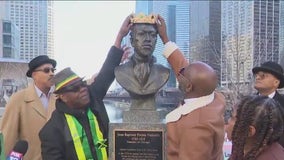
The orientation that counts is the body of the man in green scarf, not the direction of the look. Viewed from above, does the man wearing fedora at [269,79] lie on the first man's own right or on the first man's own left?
on the first man's own left

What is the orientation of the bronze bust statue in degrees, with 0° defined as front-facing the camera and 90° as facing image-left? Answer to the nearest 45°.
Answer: approximately 0°

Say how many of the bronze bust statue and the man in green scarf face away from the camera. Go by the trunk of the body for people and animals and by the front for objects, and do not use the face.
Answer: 0

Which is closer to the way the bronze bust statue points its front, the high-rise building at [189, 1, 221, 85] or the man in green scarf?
the man in green scarf

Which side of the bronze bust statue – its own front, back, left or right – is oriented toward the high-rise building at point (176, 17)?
back

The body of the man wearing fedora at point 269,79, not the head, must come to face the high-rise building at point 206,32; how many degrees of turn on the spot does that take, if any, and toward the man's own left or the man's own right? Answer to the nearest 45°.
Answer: approximately 135° to the man's own right

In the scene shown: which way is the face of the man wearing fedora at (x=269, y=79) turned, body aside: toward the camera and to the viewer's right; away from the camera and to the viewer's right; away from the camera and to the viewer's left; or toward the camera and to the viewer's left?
toward the camera and to the viewer's left

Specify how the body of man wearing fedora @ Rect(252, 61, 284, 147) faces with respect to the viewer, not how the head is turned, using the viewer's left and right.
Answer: facing the viewer and to the left of the viewer

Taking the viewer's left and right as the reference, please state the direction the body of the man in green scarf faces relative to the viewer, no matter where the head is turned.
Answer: facing the viewer and to the right of the viewer

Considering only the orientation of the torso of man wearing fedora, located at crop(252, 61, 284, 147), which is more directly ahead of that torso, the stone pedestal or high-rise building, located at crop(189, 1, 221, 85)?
the stone pedestal
